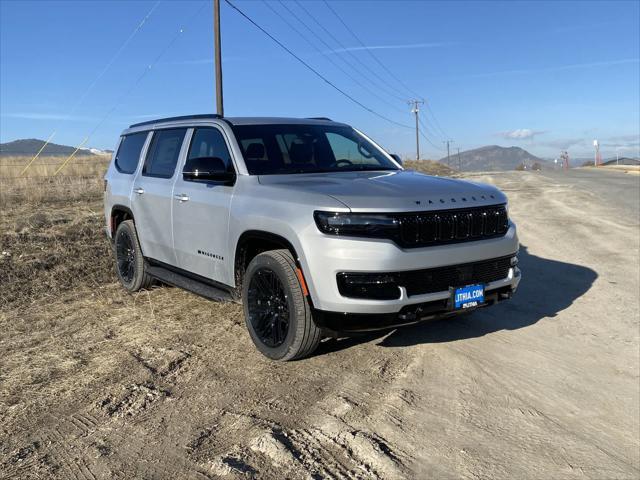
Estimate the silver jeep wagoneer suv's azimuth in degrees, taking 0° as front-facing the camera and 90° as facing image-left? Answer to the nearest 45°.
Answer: approximately 315°

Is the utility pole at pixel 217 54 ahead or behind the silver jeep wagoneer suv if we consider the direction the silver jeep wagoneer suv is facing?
behind
